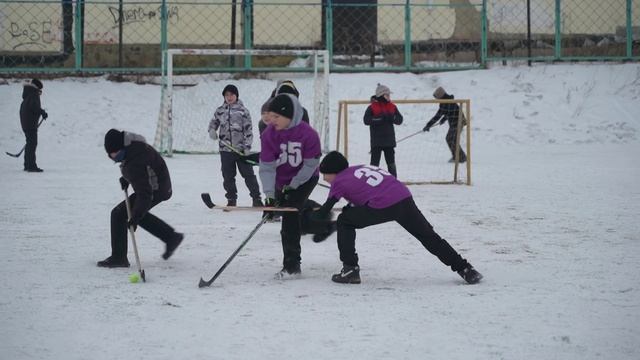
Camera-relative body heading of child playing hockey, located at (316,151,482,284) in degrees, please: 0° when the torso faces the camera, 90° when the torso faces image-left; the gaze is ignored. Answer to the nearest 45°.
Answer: approximately 90°

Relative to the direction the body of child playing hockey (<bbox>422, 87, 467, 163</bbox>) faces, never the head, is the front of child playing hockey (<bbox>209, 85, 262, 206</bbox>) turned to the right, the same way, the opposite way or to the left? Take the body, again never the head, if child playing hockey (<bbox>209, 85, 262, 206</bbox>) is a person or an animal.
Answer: to the left

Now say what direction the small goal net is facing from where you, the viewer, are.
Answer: facing the viewer

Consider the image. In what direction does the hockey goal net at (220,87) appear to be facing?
toward the camera

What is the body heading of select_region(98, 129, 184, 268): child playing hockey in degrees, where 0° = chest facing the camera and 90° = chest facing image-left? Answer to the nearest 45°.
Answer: approximately 90°

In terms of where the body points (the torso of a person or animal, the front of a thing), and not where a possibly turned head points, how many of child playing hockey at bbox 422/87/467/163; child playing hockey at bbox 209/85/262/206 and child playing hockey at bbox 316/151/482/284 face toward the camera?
1

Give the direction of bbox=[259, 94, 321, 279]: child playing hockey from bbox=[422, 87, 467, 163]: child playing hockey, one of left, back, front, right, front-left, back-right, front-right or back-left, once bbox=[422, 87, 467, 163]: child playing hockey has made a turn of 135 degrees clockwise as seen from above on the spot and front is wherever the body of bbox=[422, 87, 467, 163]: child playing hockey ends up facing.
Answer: back-right

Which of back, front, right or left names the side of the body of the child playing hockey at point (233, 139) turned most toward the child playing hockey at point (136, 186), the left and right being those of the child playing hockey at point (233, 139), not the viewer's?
front

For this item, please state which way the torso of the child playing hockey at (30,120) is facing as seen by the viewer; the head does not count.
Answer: to the viewer's right

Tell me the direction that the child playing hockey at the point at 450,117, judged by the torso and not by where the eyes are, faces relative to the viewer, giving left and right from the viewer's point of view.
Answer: facing to the left of the viewer

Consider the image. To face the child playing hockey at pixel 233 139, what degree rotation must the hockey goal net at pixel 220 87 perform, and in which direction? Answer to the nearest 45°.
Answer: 0° — it already faces them

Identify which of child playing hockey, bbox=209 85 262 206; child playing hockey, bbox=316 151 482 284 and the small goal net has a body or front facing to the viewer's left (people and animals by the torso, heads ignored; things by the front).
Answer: child playing hockey, bbox=316 151 482 284
